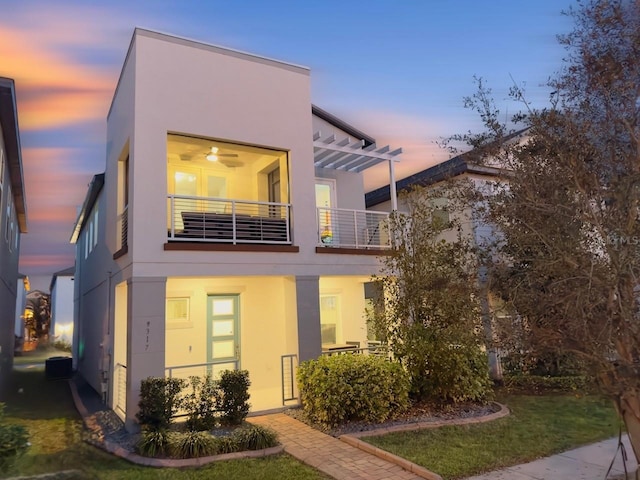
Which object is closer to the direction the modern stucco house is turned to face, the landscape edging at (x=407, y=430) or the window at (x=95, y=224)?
the landscape edging

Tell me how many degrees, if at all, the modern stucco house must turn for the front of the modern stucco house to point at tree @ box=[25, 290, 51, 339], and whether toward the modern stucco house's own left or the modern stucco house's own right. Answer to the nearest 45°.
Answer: approximately 180°

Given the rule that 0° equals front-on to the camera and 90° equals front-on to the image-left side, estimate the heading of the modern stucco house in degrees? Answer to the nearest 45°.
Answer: approximately 315°

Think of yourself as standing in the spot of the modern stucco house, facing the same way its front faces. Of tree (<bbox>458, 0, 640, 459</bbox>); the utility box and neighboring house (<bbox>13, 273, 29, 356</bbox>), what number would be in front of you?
1

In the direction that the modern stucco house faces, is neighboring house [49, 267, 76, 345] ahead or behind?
behind
